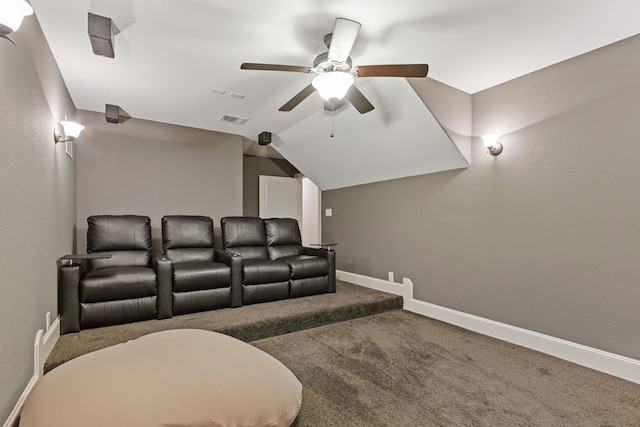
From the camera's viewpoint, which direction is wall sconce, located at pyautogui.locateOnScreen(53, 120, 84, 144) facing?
to the viewer's right

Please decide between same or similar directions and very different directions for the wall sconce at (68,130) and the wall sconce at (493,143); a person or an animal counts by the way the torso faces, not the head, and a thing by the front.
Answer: very different directions

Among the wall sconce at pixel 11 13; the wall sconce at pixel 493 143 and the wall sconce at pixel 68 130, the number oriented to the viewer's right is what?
2

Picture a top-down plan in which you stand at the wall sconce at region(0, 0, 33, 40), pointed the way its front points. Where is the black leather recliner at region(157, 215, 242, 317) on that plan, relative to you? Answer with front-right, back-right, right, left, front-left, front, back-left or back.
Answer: front-left

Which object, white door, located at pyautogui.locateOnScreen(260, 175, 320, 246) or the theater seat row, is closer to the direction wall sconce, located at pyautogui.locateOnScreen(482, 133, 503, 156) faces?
the theater seat row

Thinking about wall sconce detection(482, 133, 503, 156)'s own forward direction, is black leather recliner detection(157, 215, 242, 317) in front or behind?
in front

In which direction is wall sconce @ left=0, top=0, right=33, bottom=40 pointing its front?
to the viewer's right

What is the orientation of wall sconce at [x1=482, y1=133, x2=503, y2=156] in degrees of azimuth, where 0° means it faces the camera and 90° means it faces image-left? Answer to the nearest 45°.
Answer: approximately 45°

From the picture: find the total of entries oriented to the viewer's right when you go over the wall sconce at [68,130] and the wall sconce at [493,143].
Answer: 1

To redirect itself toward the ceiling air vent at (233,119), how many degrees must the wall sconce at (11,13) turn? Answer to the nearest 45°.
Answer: approximately 45° to its left

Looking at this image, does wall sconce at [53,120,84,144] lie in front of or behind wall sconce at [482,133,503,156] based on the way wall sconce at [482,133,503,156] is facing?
in front

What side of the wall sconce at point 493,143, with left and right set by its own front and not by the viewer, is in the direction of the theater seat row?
front

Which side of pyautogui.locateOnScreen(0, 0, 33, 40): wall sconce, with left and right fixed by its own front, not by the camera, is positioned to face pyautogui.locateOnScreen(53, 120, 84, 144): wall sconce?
left
